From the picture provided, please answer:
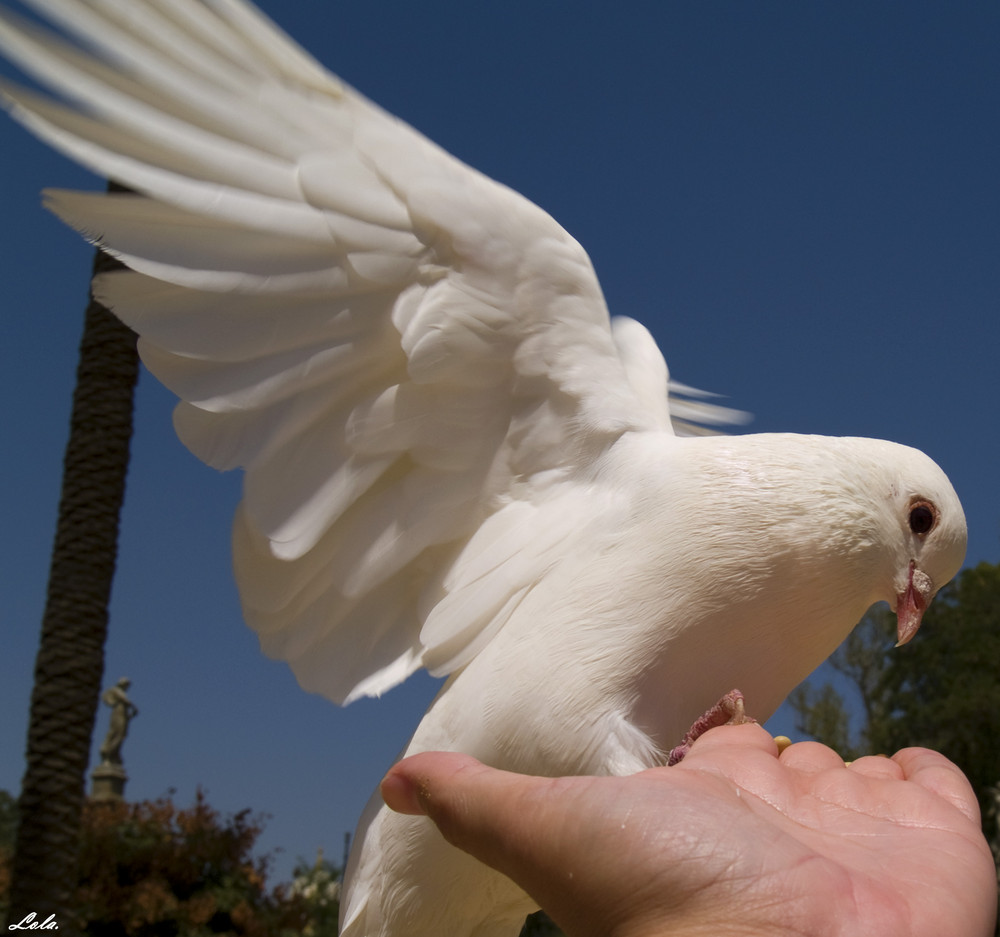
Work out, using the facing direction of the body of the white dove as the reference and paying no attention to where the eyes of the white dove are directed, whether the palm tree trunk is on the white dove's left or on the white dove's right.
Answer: on the white dove's left

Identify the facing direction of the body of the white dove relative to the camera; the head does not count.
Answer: to the viewer's right

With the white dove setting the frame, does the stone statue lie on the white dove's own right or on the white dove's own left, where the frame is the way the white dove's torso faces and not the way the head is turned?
on the white dove's own left
